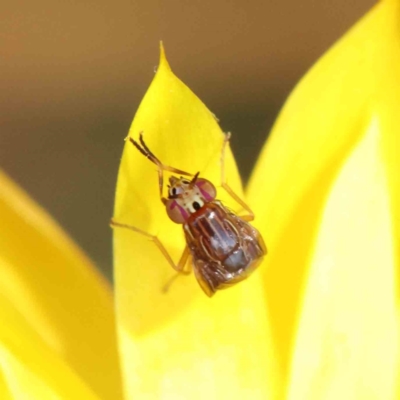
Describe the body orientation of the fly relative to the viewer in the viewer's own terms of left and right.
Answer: facing away from the viewer and to the left of the viewer
